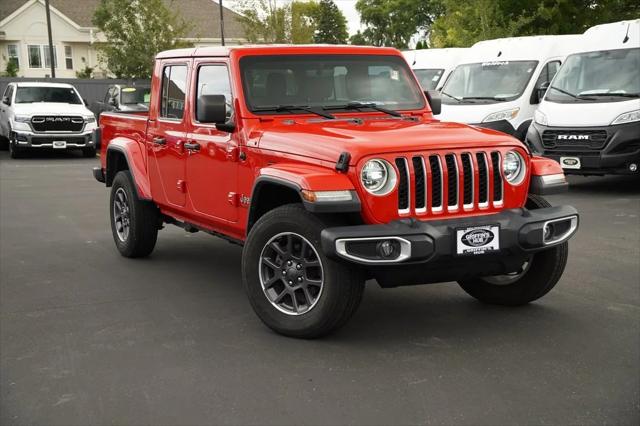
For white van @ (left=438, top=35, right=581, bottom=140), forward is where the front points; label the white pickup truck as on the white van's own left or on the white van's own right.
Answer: on the white van's own right

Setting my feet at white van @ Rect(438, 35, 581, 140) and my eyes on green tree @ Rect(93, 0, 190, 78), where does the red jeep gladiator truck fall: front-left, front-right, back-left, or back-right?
back-left

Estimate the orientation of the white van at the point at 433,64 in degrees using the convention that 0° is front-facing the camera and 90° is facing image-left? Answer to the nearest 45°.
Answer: approximately 45°

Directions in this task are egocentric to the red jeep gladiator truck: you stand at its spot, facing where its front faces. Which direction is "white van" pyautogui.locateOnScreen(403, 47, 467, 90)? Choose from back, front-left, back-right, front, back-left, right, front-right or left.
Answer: back-left

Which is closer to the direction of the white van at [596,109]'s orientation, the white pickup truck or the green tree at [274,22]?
the white pickup truck

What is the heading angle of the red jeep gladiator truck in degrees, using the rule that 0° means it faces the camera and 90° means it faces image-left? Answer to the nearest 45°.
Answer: approximately 315°

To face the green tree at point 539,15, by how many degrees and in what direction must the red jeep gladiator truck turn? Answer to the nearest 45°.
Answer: approximately 135° to its left

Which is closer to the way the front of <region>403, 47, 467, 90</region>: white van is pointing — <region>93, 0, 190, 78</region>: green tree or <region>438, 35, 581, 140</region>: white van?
the white van

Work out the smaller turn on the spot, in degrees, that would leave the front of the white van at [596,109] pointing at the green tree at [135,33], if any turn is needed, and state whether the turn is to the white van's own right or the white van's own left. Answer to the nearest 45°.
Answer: approximately 90° to the white van's own right
